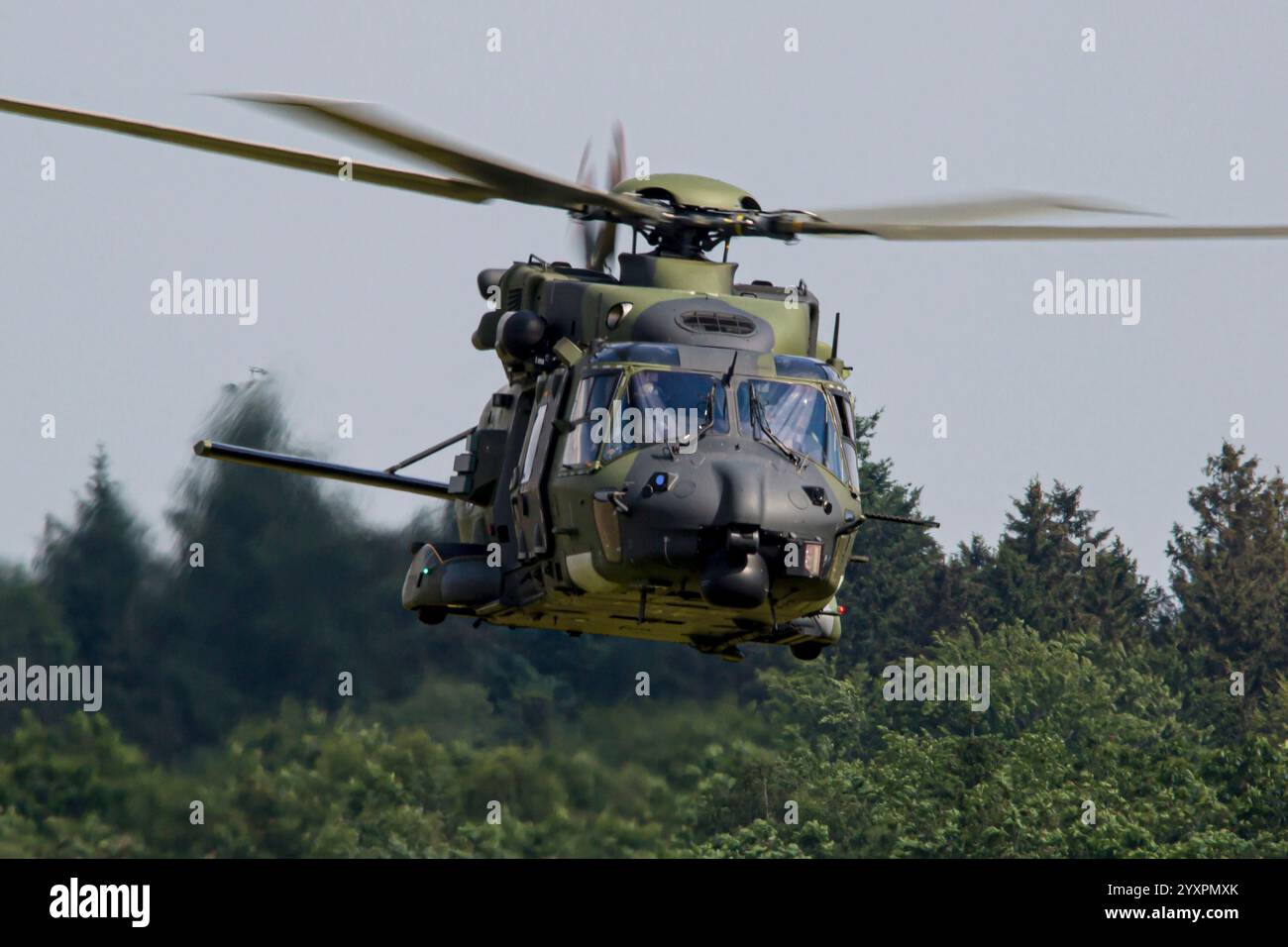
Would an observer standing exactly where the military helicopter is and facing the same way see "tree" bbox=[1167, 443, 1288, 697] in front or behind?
behind

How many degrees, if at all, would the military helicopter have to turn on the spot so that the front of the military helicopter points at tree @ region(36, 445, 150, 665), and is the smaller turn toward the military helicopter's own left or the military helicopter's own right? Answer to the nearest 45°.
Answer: approximately 135° to the military helicopter's own right

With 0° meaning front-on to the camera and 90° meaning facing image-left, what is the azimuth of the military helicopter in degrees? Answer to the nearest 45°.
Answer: approximately 0°
